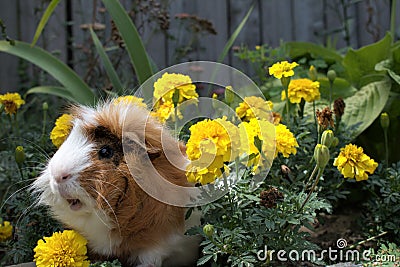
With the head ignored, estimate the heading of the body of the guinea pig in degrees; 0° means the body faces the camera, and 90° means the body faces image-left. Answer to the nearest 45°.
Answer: approximately 45°

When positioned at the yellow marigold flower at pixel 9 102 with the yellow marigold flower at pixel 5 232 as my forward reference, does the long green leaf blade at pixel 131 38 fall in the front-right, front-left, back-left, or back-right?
back-left

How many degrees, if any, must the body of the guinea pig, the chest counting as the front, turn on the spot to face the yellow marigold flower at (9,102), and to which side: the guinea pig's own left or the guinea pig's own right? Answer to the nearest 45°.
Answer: approximately 90° to the guinea pig's own right

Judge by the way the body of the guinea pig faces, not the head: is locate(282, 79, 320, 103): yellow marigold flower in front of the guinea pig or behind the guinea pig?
behind

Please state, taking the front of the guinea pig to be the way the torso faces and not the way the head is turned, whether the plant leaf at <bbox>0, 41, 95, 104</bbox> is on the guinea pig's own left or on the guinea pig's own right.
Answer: on the guinea pig's own right
